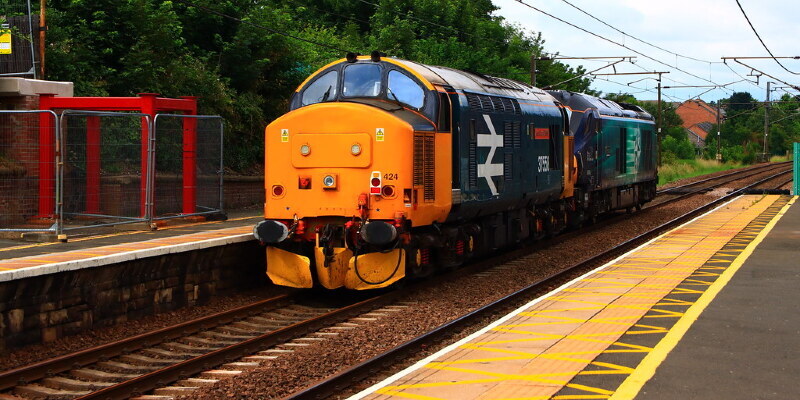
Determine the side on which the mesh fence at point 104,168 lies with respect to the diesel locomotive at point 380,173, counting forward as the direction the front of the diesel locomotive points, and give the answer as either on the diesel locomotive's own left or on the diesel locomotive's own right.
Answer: on the diesel locomotive's own right

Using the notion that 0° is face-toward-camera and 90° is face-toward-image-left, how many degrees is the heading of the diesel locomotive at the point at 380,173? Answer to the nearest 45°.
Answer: approximately 45°

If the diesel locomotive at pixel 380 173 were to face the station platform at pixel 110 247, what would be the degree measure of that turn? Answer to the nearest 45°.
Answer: approximately 45° to its right

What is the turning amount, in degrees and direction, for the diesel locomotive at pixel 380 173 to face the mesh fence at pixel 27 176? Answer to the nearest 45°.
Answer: approximately 45° to its right

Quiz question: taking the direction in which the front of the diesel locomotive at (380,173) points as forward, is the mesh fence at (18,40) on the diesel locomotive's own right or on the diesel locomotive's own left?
on the diesel locomotive's own right
